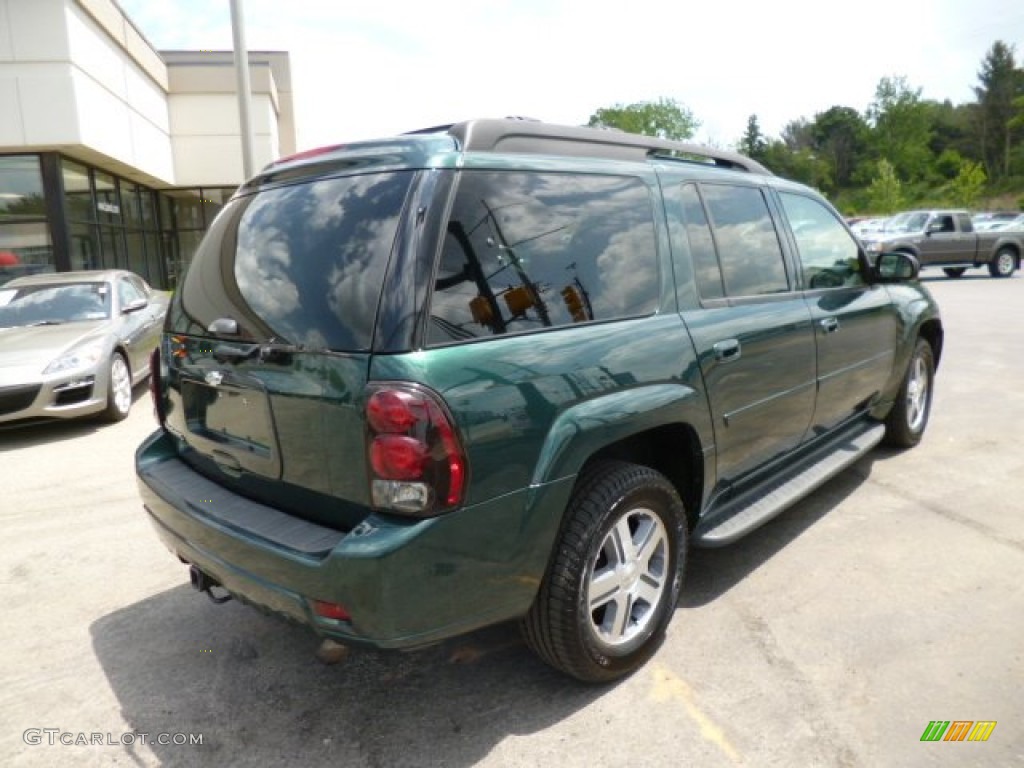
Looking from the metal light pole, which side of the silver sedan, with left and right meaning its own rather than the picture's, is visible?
back

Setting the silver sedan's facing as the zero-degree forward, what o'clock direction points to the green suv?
The green suv is roughly at 10 o'clock from the silver sedan.

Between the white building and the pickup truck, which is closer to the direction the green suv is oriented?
the pickup truck

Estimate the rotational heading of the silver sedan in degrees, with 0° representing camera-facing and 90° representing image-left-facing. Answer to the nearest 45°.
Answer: approximately 45°

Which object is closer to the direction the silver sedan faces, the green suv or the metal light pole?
the green suv

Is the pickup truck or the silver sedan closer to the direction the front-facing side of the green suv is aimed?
the pickup truck

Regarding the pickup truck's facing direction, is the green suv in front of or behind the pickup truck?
in front

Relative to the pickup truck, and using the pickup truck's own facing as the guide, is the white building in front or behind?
in front

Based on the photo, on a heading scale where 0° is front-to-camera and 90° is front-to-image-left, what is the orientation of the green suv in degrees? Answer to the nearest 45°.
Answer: approximately 225°

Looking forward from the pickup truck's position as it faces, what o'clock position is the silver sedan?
The silver sedan is roughly at 11 o'clock from the pickup truck.

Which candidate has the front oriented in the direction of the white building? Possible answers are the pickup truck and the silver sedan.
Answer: the pickup truck

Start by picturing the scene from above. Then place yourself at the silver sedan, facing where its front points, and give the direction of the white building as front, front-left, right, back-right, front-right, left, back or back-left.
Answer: back-right

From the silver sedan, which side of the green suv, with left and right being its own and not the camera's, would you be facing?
left

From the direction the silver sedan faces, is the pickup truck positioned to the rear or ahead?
to the rear

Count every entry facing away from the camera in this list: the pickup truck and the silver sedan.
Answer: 0

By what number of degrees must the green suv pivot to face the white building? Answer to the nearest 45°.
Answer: approximately 90° to its left
